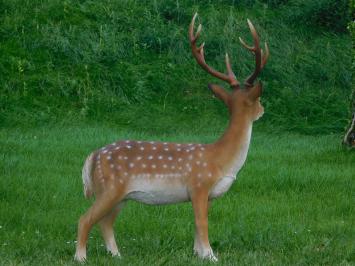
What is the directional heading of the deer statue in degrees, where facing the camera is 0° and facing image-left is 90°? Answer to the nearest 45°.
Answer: approximately 270°
